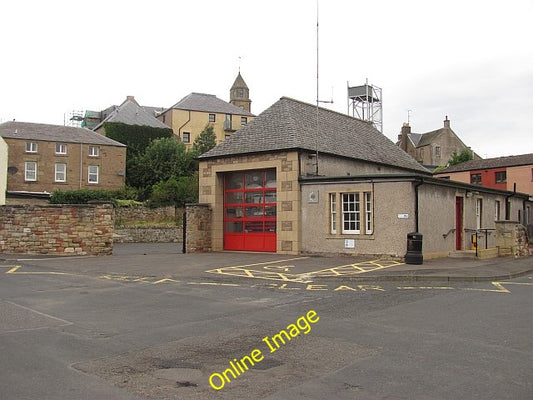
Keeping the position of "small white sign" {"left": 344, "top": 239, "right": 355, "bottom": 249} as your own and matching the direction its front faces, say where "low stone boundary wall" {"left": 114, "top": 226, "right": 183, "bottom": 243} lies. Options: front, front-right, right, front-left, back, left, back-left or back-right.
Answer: back-right

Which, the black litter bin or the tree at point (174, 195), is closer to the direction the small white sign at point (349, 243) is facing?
the black litter bin

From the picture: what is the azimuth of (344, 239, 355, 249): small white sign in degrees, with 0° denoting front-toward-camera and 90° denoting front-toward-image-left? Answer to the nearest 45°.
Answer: approximately 0°

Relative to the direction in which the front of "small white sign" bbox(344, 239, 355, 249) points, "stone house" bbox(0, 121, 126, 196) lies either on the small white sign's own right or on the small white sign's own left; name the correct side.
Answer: on the small white sign's own right

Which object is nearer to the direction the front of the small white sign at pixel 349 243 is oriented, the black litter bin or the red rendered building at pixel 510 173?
the black litter bin

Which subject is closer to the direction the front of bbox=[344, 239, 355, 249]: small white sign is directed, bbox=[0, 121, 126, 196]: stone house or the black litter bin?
the black litter bin

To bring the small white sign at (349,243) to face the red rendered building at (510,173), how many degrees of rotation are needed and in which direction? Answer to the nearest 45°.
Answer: approximately 135° to its left

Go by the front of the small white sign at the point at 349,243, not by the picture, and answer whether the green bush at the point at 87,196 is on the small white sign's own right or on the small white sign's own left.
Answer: on the small white sign's own right

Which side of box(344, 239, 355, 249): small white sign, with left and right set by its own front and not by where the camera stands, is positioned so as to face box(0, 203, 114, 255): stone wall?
right

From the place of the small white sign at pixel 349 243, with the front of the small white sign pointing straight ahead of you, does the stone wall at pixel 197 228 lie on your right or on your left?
on your right

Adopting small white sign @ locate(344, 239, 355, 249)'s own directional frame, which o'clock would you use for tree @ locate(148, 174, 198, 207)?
The tree is roughly at 5 o'clock from the small white sign.

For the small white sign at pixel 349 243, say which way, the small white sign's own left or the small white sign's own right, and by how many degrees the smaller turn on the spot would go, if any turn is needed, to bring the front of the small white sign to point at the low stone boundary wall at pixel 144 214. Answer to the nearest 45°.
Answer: approximately 135° to the small white sign's own right

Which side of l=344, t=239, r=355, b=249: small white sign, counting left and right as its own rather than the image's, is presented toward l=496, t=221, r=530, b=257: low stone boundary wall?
left
